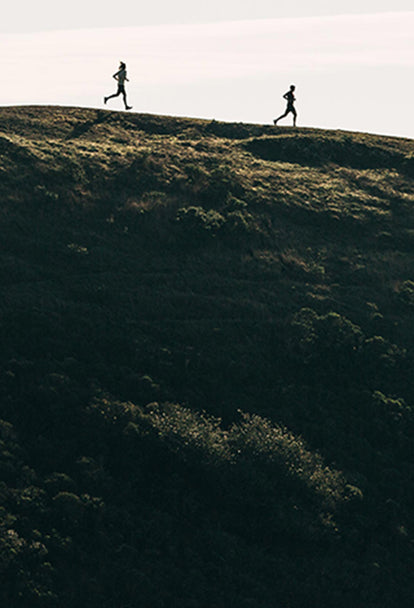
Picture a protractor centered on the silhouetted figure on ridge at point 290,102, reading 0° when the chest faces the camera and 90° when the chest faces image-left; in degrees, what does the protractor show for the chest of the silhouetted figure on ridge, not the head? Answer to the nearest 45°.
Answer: approximately 270°

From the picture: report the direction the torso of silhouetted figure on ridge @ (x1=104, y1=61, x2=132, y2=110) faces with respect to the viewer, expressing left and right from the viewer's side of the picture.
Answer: facing to the right of the viewer

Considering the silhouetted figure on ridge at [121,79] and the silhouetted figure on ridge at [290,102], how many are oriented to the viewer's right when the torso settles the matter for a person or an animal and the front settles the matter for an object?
2

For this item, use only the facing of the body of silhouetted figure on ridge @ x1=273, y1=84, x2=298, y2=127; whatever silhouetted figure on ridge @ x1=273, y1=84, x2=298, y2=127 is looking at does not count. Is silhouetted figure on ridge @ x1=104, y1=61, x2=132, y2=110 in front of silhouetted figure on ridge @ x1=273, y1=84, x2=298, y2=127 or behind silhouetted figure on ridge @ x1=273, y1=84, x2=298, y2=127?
behind

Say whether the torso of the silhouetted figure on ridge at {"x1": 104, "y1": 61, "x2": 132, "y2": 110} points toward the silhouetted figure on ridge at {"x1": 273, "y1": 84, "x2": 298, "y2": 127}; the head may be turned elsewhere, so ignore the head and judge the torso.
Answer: yes
